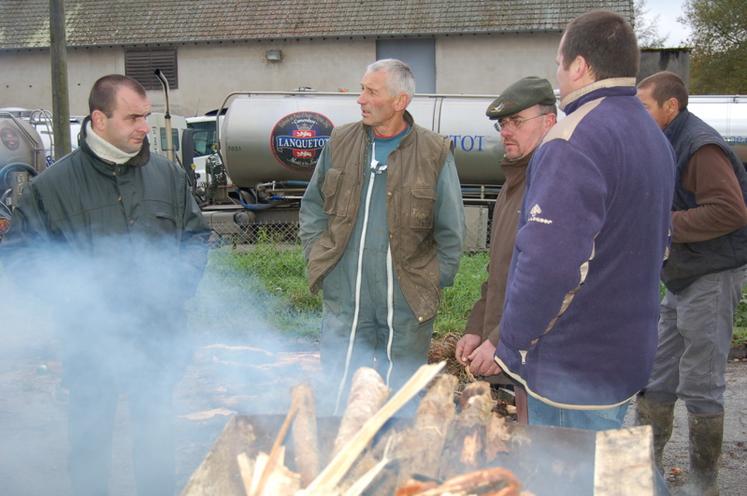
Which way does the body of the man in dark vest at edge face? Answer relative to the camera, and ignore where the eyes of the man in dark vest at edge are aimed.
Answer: to the viewer's left

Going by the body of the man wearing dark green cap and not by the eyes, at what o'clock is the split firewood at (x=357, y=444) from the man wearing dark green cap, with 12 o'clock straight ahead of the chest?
The split firewood is roughly at 11 o'clock from the man wearing dark green cap.

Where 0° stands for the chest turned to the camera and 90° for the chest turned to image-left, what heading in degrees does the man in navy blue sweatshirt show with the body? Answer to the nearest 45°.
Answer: approximately 135°

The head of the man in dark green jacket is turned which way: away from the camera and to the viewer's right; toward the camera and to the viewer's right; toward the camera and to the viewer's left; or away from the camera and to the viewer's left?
toward the camera and to the viewer's right

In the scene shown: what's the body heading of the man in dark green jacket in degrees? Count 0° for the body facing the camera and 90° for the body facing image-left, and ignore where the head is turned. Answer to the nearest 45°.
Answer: approximately 315°

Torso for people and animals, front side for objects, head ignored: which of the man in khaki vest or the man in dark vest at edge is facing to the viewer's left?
the man in dark vest at edge

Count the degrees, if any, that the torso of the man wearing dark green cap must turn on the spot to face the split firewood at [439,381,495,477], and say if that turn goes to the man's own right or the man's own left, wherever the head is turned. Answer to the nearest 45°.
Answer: approximately 45° to the man's own left

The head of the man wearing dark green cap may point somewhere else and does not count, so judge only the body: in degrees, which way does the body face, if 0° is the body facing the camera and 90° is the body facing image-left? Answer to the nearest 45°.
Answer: approximately 45°

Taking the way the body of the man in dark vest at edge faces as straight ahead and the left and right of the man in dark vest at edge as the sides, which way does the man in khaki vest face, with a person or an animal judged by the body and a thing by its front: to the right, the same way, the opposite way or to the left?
to the left

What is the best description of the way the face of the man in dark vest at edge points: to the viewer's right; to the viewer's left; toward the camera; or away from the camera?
to the viewer's left

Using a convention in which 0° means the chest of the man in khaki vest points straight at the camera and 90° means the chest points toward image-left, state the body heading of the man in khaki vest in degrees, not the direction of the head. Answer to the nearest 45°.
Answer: approximately 0°

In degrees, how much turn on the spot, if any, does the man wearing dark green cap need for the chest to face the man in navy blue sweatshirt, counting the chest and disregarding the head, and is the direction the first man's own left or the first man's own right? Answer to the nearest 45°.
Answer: approximately 45° to the first man's own left
